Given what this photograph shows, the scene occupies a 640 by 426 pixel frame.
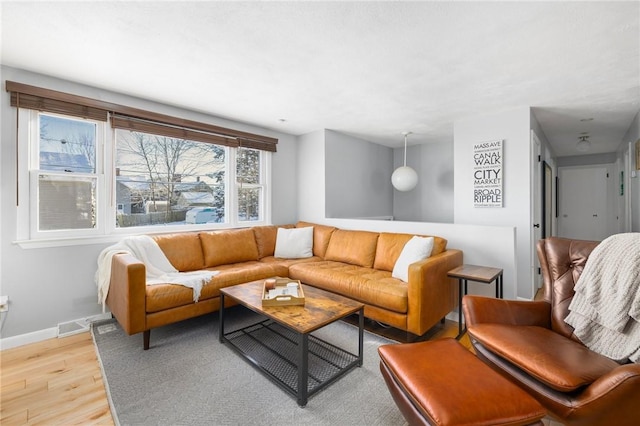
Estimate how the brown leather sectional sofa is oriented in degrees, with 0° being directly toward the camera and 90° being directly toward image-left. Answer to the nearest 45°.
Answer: approximately 0°

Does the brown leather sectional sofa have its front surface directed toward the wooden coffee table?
yes

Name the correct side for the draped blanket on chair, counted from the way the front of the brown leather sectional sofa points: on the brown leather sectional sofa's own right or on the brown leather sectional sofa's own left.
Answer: on the brown leather sectional sofa's own left

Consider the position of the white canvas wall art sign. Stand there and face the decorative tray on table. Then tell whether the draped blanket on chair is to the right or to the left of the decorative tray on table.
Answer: left

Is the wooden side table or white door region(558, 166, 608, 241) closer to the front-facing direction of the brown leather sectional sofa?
the wooden side table

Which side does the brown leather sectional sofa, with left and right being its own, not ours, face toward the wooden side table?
left
